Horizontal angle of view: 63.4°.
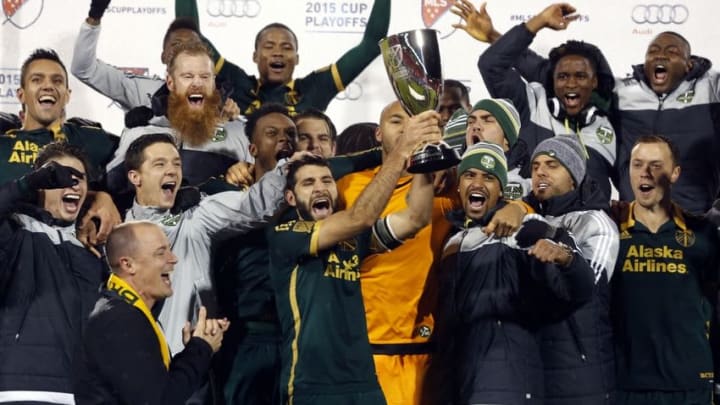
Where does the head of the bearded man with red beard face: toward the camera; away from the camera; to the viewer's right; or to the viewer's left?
toward the camera

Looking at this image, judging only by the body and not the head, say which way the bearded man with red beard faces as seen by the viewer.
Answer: toward the camera

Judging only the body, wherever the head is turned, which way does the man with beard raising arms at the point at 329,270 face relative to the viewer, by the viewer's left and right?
facing the viewer and to the right of the viewer

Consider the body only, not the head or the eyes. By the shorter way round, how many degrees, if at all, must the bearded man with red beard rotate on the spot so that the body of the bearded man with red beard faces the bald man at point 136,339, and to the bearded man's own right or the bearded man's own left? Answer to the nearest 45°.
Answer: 0° — they already face them

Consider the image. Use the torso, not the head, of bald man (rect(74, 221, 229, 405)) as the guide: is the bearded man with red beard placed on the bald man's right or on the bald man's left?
on the bald man's left

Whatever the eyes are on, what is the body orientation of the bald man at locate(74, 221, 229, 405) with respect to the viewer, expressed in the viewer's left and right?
facing to the right of the viewer

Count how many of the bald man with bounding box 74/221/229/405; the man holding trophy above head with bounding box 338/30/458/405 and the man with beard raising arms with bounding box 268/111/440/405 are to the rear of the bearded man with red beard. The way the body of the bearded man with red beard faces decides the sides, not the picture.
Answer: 0

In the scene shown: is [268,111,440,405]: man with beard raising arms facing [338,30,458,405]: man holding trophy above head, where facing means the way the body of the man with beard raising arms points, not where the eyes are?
no

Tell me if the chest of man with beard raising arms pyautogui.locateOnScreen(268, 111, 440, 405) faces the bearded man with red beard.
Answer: no
